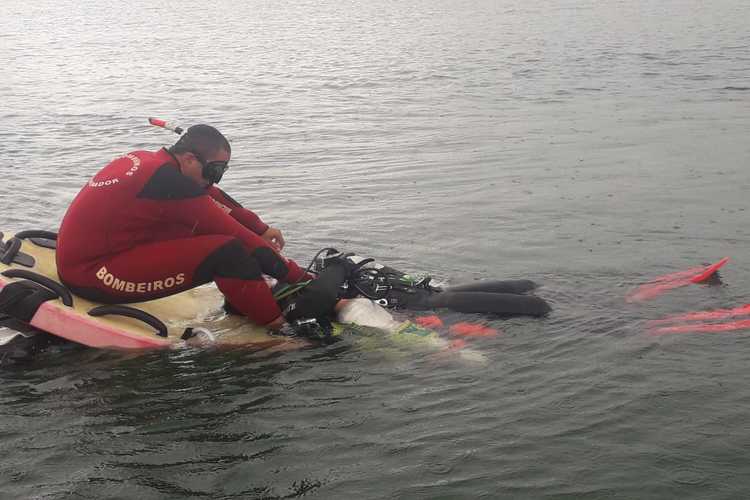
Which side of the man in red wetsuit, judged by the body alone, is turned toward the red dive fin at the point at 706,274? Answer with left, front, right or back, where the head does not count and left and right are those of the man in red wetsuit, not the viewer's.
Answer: front

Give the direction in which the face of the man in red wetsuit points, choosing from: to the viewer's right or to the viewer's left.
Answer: to the viewer's right

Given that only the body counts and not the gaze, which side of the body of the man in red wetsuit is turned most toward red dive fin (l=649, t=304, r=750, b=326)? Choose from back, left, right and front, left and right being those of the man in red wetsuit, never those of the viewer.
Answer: front

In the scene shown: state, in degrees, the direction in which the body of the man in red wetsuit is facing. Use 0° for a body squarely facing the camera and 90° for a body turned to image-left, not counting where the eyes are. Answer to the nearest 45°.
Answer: approximately 270°
